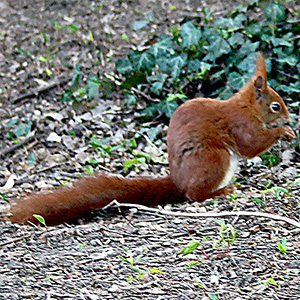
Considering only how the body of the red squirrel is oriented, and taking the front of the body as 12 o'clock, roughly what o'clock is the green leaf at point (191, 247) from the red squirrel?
The green leaf is roughly at 3 o'clock from the red squirrel.

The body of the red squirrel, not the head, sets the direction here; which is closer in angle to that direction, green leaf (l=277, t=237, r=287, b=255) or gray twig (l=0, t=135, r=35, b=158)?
the green leaf

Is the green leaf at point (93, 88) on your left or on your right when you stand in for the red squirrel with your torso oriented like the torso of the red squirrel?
on your left

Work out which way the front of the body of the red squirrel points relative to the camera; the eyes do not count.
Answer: to the viewer's right

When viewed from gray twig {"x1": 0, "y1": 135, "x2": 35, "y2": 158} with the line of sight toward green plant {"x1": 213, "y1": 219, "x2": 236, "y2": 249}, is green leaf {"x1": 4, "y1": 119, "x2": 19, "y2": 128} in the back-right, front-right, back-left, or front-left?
back-left

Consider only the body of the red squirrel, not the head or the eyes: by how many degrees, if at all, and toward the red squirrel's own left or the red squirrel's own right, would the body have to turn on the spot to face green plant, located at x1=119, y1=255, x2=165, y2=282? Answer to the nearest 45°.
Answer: approximately 90° to the red squirrel's own right

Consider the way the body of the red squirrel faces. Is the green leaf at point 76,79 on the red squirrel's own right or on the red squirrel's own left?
on the red squirrel's own left

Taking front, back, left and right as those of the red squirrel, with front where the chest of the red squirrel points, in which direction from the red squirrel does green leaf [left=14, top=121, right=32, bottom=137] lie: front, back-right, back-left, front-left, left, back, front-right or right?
back-left

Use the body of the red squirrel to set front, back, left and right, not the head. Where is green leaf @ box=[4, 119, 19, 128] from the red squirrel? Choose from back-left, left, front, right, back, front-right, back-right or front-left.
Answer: back-left

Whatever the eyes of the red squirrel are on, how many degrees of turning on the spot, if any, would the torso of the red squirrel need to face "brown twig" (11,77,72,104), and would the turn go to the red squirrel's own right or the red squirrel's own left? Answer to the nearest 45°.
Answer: approximately 135° to the red squirrel's own left

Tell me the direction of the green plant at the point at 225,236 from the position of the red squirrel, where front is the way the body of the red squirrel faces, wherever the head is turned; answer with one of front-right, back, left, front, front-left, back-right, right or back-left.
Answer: right
